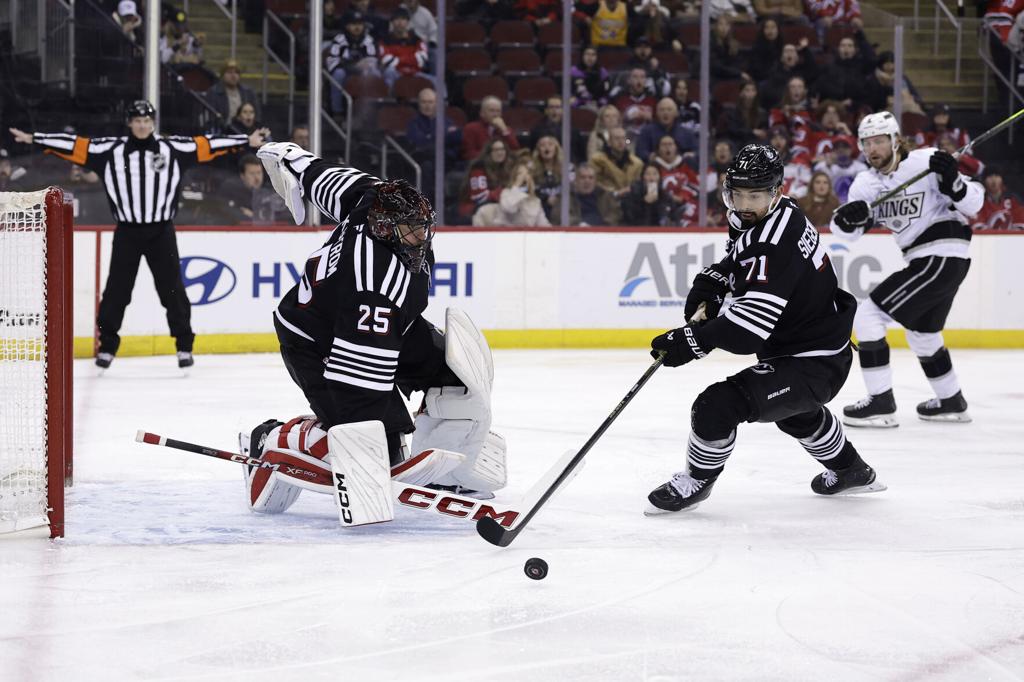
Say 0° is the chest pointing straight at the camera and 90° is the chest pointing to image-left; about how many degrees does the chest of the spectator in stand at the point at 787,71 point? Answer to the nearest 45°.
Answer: approximately 0°

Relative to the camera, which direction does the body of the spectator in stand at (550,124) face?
toward the camera

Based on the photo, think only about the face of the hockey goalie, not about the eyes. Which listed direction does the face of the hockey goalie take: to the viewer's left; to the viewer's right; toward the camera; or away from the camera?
to the viewer's right

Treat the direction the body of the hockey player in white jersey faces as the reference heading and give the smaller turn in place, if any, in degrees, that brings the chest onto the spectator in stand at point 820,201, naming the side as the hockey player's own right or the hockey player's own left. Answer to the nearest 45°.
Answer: approximately 135° to the hockey player's own right

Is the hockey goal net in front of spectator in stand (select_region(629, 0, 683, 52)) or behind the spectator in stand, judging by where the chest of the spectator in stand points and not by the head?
in front

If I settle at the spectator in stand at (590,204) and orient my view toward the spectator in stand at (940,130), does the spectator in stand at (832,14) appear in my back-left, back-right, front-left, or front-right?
front-left

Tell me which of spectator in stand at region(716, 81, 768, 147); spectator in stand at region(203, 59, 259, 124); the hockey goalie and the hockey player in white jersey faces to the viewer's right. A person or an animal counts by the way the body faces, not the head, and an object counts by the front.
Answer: the hockey goalie

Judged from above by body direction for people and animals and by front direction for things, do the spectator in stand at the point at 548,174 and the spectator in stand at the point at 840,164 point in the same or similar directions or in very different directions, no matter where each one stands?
same or similar directions

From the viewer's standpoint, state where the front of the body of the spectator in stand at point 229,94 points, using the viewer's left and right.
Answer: facing the viewer

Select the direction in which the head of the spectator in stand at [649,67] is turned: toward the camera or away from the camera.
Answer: toward the camera

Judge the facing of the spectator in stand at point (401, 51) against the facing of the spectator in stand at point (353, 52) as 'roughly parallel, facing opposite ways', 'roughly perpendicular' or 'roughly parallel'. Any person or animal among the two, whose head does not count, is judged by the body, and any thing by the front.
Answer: roughly parallel

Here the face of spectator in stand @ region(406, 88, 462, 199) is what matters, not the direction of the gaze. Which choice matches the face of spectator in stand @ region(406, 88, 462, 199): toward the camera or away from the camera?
toward the camera
